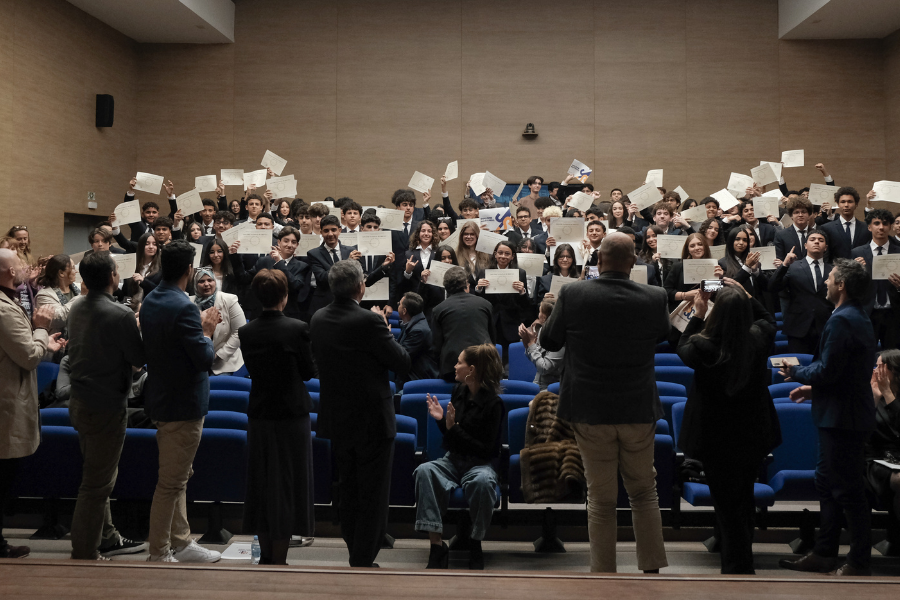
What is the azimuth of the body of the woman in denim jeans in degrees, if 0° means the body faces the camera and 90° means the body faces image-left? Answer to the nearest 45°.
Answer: approximately 45°

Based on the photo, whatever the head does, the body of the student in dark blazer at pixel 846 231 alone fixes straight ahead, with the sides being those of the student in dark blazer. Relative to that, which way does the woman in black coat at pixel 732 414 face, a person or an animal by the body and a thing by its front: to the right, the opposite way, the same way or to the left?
the opposite way

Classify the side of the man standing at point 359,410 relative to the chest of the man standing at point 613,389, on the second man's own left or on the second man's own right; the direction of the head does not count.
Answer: on the second man's own left

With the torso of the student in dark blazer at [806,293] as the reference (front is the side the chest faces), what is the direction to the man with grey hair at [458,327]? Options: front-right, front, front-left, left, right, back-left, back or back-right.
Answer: front-right

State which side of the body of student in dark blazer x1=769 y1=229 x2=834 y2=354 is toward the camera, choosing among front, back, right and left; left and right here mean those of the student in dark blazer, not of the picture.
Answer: front

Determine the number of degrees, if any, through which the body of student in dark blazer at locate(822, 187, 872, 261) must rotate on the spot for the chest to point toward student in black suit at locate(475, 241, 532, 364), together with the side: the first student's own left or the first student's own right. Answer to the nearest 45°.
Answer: approximately 45° to the first student's own right

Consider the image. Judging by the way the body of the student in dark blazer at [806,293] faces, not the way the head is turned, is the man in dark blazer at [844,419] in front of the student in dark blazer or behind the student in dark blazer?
in front

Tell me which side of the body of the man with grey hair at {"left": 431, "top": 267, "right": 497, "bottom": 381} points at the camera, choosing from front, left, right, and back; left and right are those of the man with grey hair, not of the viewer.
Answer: back

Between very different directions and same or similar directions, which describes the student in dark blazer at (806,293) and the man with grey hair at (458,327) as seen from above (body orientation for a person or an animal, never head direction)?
very different directions

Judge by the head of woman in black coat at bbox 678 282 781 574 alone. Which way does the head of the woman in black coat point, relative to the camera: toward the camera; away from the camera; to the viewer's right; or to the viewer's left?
away from the camera

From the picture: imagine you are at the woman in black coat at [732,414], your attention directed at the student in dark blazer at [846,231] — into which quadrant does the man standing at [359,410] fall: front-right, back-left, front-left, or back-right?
back-left

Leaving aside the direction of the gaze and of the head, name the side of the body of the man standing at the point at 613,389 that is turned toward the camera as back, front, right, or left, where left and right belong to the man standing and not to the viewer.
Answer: back

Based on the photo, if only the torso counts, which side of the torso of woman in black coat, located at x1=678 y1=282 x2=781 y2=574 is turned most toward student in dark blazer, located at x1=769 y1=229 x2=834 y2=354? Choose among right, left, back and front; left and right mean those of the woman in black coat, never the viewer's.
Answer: front

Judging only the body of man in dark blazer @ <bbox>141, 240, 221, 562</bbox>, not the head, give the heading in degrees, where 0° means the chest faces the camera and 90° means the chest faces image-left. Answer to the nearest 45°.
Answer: approximately 225°

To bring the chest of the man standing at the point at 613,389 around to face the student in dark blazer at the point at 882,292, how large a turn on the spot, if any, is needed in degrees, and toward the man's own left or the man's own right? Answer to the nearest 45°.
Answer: approximately 45° to the man's own right

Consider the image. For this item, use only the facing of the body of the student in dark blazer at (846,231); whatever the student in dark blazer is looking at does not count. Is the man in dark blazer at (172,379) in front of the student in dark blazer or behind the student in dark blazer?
in front
